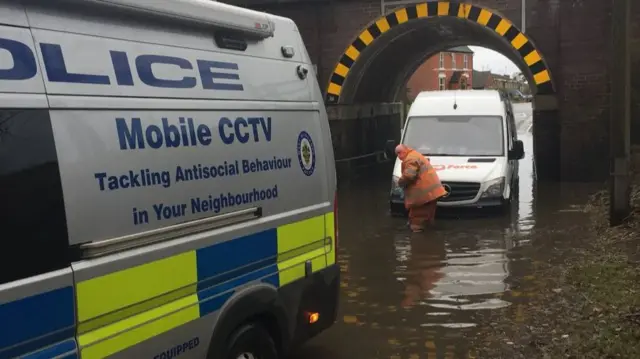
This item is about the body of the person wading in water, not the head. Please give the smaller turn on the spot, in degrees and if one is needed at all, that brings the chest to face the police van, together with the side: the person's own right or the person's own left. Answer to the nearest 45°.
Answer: approximately 90° to the person's own left

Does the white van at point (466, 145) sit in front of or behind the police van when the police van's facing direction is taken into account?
behind

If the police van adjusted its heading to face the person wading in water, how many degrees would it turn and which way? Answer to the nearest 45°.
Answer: approximately 180°

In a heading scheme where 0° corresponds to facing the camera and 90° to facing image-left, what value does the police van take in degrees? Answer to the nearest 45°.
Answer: approximately 45°

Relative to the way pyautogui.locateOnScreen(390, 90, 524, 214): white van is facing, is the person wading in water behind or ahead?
ahead
